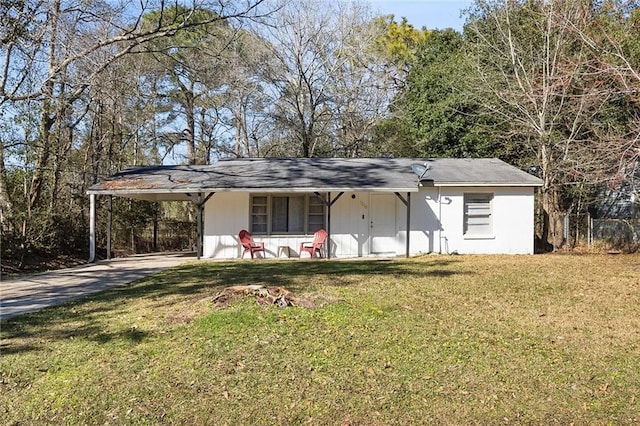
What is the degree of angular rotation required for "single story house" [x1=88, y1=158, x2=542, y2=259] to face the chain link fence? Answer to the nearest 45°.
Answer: approximately 90° to its left

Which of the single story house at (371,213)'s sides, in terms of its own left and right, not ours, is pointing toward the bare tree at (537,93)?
left

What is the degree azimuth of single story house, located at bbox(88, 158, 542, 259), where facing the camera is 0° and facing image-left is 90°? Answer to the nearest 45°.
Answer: approximately 0°

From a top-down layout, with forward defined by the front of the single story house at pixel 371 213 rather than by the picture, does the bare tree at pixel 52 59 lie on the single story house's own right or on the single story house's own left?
on the single story house's own right

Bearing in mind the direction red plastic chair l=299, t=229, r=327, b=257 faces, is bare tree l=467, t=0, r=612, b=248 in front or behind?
behind

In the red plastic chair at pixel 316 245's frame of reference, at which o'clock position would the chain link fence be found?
The chain link fence is roughly at 7 o'clock from the red plastic chair.

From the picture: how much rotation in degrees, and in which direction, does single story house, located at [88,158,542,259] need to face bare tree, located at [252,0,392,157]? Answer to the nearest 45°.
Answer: approximately 180°

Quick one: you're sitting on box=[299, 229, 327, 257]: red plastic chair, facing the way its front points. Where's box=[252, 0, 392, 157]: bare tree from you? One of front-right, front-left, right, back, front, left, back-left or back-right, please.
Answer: back-right
